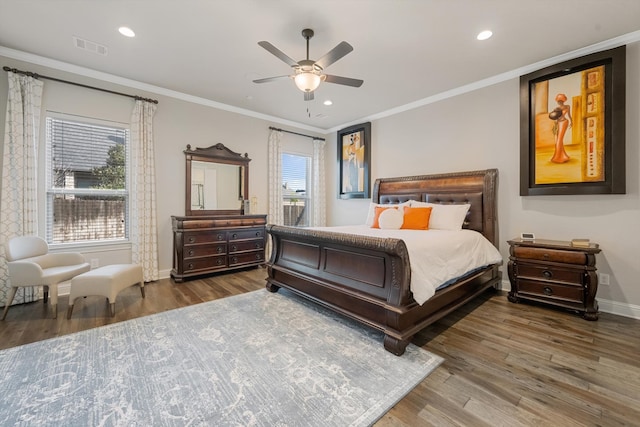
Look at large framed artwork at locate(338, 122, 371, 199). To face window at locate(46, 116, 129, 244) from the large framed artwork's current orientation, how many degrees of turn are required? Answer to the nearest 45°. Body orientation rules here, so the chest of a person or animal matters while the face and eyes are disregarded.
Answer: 0° — it already faces it

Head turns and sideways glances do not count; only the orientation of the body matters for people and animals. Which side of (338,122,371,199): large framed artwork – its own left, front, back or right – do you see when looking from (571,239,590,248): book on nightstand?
left

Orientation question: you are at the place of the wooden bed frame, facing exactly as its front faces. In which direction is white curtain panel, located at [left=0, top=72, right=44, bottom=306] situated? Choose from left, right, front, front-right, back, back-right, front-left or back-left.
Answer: front-right

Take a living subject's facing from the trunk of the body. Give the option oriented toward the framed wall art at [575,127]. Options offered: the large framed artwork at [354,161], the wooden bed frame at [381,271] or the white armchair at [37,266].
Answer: the white armchair

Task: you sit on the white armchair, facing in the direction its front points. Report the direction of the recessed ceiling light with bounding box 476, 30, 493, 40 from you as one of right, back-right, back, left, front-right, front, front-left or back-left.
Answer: front

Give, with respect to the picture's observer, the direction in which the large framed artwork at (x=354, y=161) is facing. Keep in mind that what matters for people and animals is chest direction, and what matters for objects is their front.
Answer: facing the viewer and to the left of the viewer

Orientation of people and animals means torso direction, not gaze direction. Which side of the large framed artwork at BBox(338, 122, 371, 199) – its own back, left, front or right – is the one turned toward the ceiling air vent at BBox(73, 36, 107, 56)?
front

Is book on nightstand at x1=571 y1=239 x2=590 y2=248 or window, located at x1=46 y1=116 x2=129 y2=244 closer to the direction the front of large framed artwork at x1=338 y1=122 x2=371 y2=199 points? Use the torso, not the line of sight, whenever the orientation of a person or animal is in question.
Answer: the window

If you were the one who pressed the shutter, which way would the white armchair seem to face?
facing the viewer and to the right of the viewer

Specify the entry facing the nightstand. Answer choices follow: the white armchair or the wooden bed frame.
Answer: the white armchair

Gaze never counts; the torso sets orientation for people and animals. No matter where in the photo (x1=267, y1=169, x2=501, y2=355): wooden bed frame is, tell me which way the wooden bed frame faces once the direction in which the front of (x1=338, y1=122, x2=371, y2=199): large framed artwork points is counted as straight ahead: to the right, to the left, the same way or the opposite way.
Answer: the same way

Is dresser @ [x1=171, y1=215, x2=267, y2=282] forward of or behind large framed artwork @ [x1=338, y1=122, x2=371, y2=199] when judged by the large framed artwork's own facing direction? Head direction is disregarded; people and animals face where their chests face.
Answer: forward

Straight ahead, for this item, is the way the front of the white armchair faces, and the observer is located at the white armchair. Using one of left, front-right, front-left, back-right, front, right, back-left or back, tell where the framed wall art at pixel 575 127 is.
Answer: front

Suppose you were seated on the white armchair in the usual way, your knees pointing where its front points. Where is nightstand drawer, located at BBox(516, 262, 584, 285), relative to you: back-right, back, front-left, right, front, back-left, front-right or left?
front

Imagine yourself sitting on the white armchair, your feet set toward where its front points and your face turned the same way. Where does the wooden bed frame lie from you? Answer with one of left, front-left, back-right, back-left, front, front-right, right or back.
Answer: front

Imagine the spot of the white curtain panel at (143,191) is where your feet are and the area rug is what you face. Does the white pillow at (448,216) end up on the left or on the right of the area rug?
left

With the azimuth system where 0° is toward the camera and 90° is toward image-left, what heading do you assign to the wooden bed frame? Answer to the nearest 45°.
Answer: approximately 45°

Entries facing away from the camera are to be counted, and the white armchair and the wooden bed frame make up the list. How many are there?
0

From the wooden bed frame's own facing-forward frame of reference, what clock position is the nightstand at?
The nightstand is roughly at 7 o'clock from the wooden bed frame.

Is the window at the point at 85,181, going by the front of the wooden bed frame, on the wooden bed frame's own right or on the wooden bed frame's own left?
on the wooden bed frame's own right
